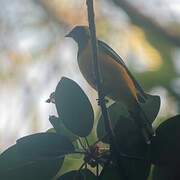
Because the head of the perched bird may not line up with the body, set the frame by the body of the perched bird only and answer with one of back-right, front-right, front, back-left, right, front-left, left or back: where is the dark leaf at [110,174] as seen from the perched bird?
left

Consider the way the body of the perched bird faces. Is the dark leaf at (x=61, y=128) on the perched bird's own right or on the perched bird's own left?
on the perched bird's own left

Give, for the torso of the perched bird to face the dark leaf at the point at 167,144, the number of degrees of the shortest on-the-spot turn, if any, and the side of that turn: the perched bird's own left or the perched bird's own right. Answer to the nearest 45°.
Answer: approximately 90° to the perched bird's own left

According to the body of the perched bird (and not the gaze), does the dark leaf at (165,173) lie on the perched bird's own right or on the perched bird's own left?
on the perched bird's own left

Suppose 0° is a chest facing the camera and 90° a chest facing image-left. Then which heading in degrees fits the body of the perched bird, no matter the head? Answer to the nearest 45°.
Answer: approximately 90°
